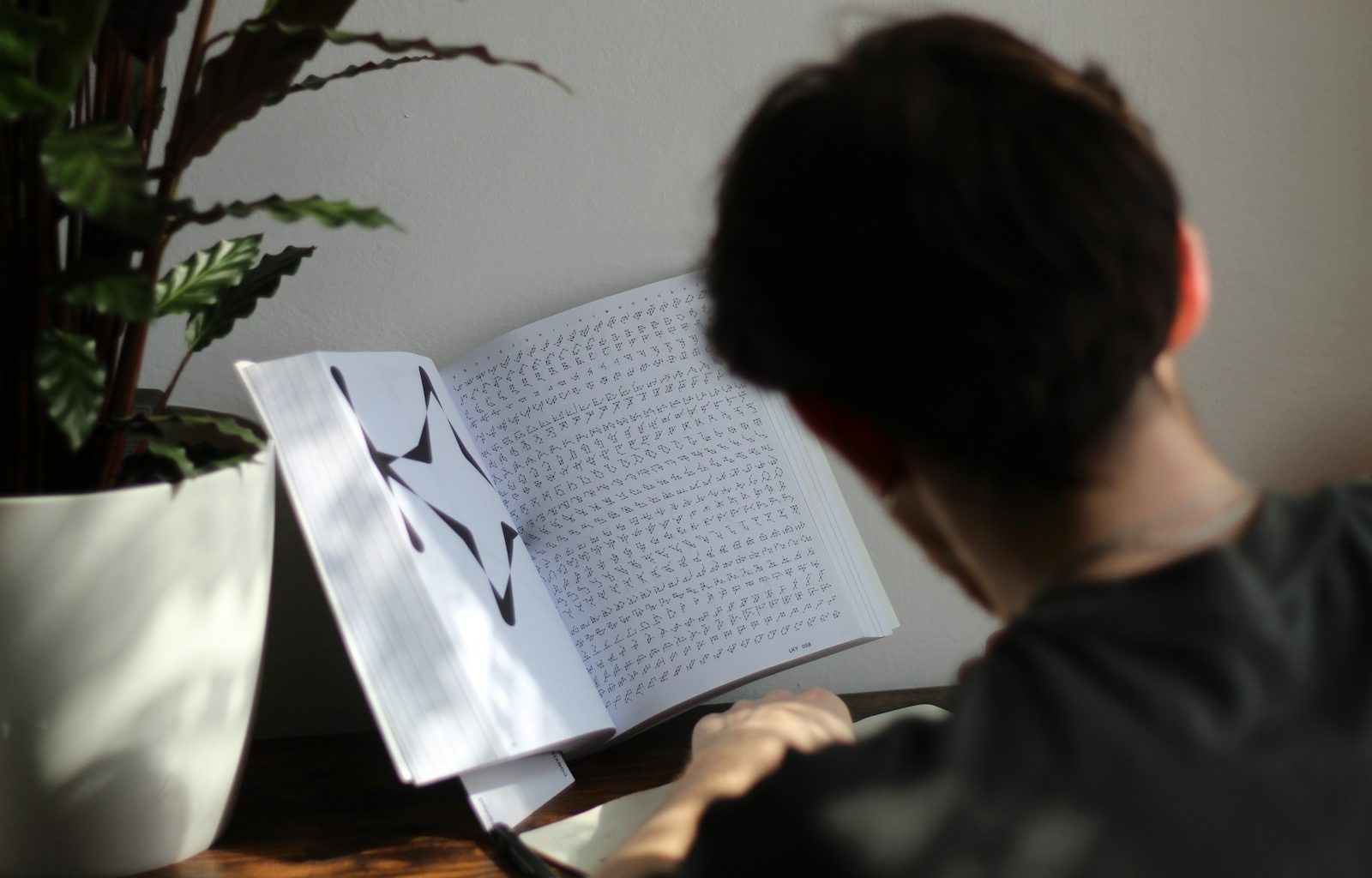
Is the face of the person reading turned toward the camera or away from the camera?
away from the camera

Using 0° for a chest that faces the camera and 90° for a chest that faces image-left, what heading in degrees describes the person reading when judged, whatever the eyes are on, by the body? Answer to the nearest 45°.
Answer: approximately 180°
